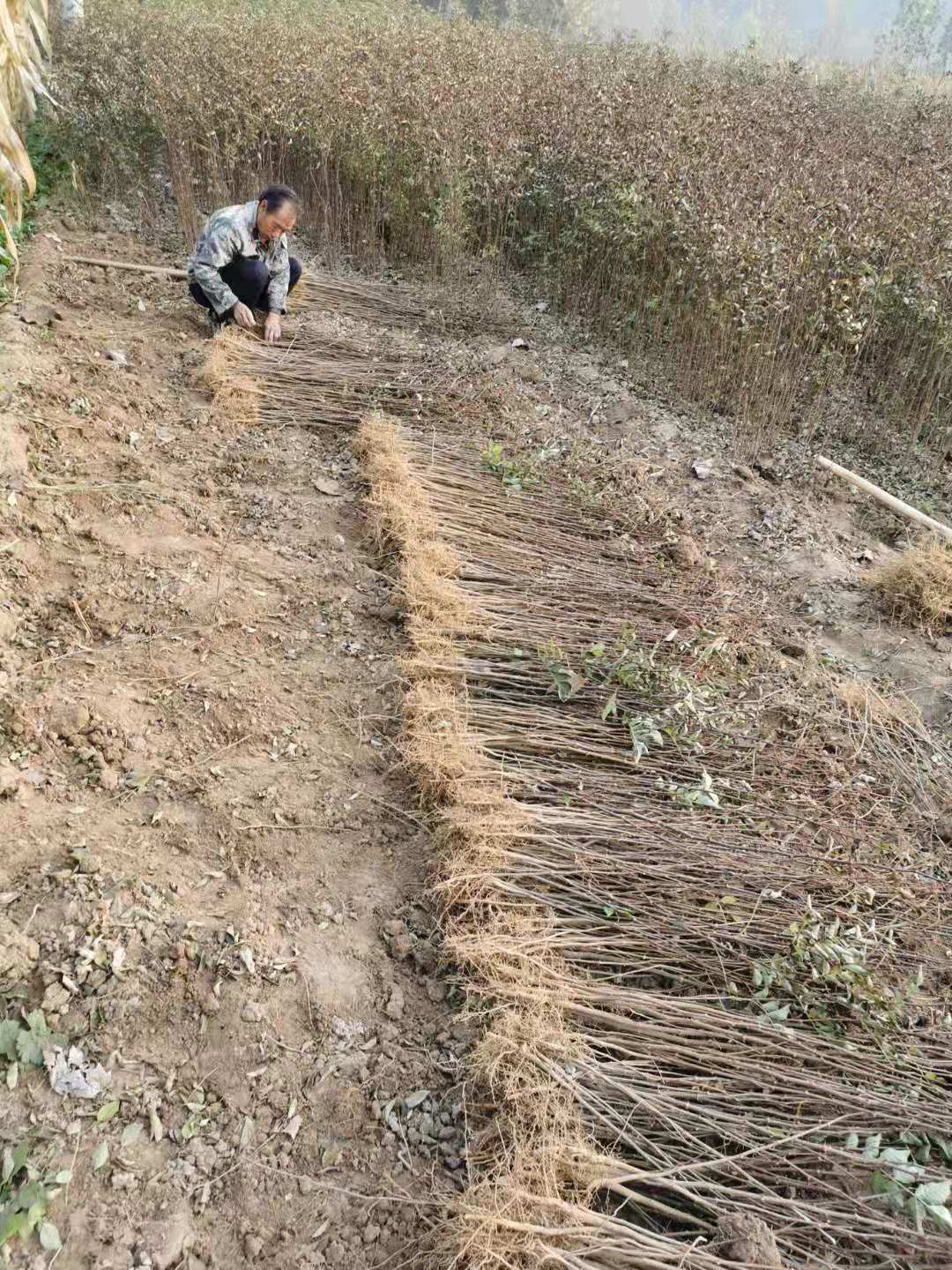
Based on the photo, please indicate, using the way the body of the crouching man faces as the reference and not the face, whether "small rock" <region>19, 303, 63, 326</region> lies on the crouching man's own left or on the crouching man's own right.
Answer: on the crouching man's own right

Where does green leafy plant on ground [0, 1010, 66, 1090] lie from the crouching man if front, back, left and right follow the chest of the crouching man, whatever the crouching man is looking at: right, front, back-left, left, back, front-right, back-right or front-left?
front-right

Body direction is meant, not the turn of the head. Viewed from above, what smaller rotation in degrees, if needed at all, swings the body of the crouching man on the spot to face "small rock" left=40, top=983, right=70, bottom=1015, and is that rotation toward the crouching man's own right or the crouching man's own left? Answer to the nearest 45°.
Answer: approximately 45° to the crouching man's own right

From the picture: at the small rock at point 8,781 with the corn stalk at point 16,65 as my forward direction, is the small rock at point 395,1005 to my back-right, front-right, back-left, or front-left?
back-right

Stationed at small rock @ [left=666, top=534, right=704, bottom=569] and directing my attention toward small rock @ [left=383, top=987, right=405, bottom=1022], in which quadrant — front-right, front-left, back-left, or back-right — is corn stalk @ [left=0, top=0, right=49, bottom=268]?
back-right

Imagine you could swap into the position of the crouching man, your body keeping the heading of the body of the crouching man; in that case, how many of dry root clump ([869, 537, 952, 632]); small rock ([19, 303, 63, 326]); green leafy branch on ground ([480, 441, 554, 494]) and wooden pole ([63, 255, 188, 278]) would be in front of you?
2

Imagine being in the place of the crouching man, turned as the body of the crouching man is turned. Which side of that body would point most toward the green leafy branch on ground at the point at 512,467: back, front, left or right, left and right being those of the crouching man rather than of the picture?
front

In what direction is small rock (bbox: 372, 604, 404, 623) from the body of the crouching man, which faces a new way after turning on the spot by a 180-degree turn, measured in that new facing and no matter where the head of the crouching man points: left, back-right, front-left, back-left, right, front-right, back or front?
back-left

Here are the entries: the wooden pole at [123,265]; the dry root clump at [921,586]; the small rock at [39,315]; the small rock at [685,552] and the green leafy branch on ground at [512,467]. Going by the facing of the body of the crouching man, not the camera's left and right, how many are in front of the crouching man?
3

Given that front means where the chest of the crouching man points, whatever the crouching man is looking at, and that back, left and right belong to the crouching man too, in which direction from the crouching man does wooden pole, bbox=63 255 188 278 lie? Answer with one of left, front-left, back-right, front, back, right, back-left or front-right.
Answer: back

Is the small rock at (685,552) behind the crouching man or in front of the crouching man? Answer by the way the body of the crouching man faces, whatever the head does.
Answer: in front

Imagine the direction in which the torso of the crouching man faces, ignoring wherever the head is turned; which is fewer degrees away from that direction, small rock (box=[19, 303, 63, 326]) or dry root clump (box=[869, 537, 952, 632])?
the dry root clump

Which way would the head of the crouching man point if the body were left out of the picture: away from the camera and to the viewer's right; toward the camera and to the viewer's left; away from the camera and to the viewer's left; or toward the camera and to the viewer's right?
toward the camera and to the viewer's right

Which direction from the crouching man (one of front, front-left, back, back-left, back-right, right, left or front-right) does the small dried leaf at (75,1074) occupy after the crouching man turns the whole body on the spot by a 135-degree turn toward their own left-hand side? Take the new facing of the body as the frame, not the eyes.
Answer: back

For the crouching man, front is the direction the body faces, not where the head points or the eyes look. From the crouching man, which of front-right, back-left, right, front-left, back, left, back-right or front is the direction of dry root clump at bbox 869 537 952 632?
front

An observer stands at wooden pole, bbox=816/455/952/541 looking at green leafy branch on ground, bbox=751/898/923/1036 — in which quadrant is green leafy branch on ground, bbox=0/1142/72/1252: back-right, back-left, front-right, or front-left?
front-right

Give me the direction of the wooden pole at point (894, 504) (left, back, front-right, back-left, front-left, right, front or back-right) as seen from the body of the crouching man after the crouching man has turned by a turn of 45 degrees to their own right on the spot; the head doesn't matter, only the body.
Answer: front-left

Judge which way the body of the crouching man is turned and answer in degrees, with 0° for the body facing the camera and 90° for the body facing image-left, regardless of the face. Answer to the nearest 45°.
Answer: approximately 315°
